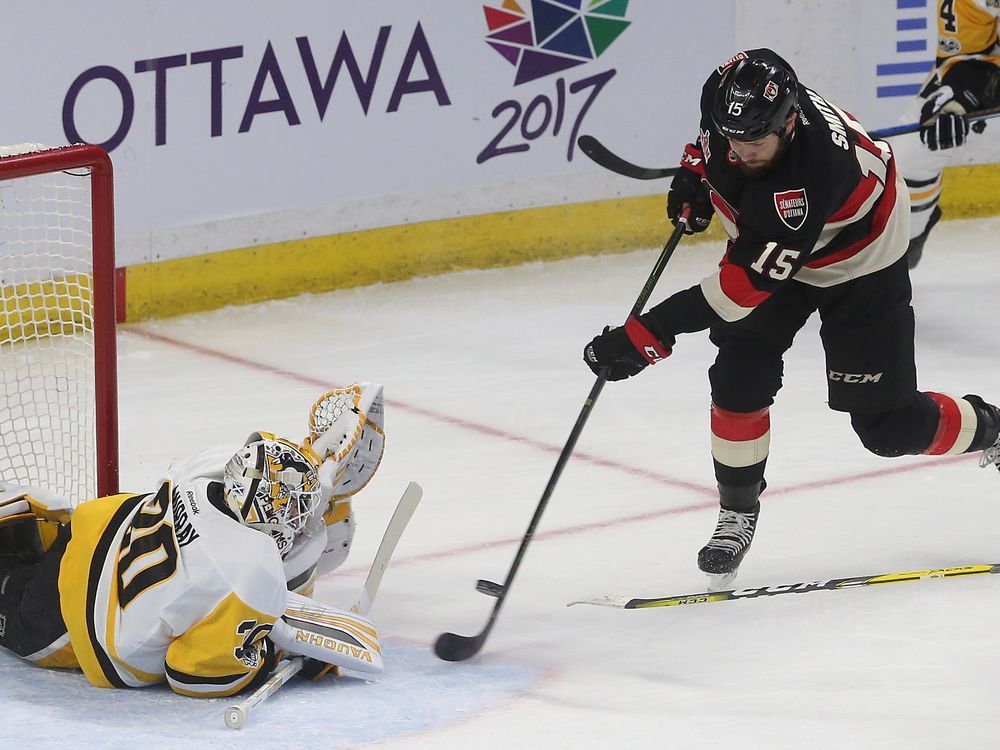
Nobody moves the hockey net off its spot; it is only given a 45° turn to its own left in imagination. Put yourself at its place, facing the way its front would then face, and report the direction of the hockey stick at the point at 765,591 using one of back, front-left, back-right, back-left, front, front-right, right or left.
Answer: front

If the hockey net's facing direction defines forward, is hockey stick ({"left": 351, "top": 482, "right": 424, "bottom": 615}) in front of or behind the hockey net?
in front

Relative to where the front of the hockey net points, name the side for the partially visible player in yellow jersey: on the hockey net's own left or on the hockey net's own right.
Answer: on the hockey net's own left

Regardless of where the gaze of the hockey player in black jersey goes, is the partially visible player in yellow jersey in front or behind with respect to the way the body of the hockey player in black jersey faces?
behind

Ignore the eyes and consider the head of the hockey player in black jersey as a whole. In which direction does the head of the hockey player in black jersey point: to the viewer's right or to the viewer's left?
to the viewer's left

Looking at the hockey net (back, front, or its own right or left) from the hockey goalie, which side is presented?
front

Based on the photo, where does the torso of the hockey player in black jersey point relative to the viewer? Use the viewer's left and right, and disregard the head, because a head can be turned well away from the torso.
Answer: facing the viewer and to the left of the viewer

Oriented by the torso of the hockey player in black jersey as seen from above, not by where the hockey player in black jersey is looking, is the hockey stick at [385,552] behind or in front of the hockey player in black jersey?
in front

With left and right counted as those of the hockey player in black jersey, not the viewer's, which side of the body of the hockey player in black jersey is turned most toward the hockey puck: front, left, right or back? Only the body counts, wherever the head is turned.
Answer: front
